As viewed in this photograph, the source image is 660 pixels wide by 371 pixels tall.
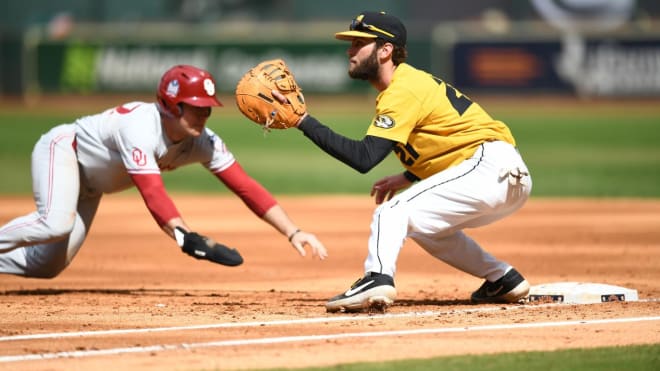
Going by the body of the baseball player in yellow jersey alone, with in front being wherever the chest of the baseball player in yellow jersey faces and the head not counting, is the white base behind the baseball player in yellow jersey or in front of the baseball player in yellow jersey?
behind

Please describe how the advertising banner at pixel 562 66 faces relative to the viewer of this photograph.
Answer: facing the viewer

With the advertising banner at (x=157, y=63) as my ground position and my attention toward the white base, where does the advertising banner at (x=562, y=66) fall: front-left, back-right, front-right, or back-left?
front-left

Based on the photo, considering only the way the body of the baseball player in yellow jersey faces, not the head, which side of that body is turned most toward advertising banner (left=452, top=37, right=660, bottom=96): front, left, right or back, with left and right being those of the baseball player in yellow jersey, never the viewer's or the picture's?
right

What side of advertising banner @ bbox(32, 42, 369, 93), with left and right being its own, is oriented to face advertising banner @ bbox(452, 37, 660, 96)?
left

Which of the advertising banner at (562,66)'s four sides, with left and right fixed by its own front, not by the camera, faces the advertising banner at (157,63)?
right

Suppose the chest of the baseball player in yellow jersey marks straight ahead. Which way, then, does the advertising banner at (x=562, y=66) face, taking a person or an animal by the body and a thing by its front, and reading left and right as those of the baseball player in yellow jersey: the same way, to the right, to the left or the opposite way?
to the left

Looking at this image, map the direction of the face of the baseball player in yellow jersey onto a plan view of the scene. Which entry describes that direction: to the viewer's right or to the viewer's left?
to the viewer's left

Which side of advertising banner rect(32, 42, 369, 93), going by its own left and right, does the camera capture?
front

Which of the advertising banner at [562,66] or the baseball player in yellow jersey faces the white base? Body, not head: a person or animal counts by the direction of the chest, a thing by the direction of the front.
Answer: the advertising banner

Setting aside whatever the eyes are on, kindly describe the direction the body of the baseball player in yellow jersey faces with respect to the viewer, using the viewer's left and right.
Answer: facing to the left of the viewer

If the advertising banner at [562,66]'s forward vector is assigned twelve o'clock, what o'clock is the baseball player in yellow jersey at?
The baseball player in yellow jersey is roughly at 12 o'clock from the advertising banner.

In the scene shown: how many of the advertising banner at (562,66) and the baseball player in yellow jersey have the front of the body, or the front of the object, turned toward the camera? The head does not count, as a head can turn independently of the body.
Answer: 1

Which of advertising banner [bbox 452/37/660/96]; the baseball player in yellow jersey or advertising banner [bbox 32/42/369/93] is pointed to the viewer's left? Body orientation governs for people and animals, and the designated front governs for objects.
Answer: the baseball player in yellow jersey

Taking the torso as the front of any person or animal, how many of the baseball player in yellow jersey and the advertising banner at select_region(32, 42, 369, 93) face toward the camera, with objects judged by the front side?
1
